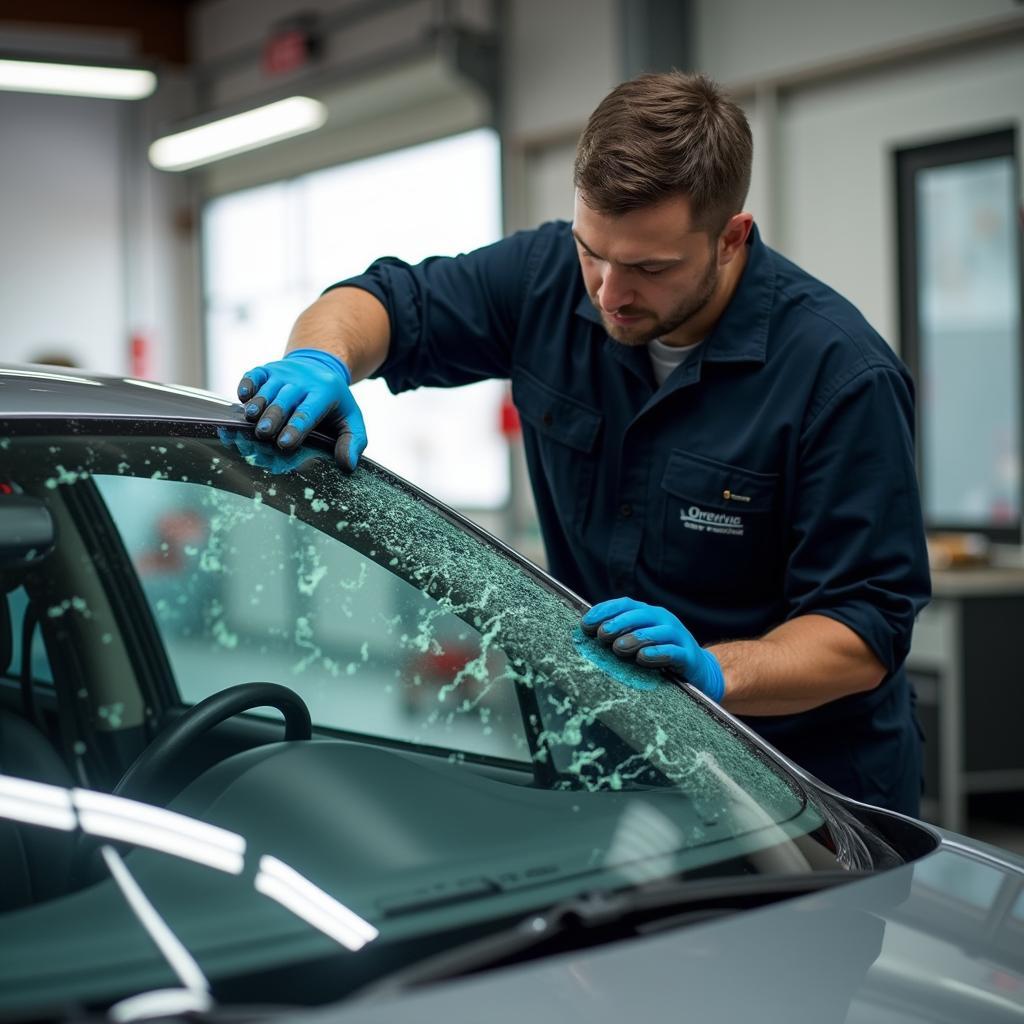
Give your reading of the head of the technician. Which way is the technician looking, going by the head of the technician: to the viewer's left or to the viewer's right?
to the viewer's left

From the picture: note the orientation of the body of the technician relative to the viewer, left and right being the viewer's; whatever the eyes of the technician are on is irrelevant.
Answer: facing the viewer and to the left of the viewer

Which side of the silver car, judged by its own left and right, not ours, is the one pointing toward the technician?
left

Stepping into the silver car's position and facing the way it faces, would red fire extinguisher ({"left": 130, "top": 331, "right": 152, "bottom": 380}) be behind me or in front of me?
behind

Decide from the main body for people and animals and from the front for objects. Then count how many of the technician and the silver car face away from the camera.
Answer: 0

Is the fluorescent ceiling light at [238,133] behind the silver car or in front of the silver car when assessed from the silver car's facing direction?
behind

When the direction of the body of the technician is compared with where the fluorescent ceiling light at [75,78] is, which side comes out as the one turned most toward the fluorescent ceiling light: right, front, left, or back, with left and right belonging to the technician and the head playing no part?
right

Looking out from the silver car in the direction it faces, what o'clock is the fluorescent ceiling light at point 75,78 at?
The fluorescent ceiling light is roughly at 7 o'clock from the silver car.

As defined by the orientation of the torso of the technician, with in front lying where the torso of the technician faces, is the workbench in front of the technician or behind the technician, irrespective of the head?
behind

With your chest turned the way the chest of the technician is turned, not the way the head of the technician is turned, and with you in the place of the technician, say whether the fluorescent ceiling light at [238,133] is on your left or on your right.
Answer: on your right

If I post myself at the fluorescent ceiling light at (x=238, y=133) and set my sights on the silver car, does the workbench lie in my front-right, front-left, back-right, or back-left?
front-left

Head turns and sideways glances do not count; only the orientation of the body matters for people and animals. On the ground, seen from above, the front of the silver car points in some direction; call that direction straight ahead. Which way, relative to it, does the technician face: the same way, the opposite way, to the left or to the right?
to the right

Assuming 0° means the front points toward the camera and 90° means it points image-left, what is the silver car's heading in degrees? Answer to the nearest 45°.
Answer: approximately 315°
